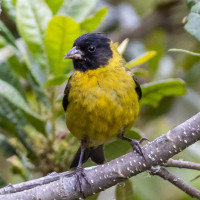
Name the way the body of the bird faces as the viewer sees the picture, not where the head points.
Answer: toward the camera

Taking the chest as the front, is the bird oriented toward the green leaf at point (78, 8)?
no

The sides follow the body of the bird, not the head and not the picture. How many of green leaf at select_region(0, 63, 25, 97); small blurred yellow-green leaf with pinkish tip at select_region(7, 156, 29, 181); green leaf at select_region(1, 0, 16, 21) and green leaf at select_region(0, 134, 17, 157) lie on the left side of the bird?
0

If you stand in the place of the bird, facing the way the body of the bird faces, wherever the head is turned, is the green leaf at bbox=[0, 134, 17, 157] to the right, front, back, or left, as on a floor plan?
right

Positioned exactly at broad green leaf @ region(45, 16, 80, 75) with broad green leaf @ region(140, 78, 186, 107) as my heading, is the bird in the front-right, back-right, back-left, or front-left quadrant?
front-right

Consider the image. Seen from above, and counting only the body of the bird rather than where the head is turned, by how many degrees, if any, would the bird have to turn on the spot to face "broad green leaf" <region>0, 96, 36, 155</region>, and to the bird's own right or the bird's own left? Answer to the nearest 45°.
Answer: approximately 90° to the bird's own right

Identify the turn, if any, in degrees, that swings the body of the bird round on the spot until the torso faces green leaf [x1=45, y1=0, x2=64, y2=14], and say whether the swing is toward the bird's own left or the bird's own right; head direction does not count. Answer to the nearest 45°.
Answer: approximately 180°

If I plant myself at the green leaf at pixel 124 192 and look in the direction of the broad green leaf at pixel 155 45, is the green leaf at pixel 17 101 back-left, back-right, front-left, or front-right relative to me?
front-left

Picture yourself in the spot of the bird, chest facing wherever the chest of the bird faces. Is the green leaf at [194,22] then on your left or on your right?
on your left

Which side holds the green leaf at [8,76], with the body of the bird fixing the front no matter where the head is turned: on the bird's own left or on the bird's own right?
on the bird's own right

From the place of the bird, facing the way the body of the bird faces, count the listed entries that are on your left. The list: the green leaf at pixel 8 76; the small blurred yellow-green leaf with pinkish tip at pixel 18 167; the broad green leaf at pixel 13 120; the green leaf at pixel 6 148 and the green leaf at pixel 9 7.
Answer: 0
